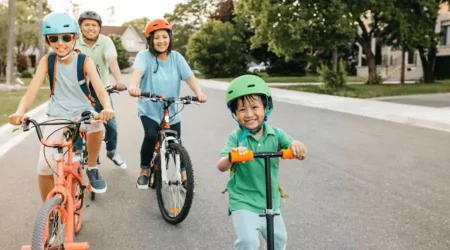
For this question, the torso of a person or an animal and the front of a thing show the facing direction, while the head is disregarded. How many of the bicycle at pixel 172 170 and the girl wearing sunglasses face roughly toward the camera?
2

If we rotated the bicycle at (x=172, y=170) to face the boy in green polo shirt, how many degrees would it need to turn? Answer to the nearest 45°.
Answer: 0° — it already faces them

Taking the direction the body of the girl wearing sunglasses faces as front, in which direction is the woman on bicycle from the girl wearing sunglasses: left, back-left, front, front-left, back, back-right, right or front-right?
back-left

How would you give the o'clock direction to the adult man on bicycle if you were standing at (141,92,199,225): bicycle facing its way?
The adult man on bicycle is roughly at 5 o'clock from the bicycle.

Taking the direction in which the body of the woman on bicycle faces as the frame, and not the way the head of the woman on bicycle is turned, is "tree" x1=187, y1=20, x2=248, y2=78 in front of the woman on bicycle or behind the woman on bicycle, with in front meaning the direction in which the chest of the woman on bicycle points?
behind

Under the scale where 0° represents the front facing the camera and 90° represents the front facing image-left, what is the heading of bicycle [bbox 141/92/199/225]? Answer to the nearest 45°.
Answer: approximately 0°

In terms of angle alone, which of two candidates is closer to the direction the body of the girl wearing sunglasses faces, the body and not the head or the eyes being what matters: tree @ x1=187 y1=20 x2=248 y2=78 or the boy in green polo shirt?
the boy in green polo shirt

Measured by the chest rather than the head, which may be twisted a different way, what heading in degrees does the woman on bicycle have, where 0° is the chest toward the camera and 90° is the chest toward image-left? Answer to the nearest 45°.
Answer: approximately 0°
